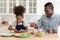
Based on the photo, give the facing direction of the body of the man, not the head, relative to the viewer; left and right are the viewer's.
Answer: facing the viewer and to the left of the viewer

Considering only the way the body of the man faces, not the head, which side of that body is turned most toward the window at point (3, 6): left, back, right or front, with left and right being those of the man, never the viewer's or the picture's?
right

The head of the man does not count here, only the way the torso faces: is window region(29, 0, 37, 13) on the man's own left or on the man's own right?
on the man's own right
